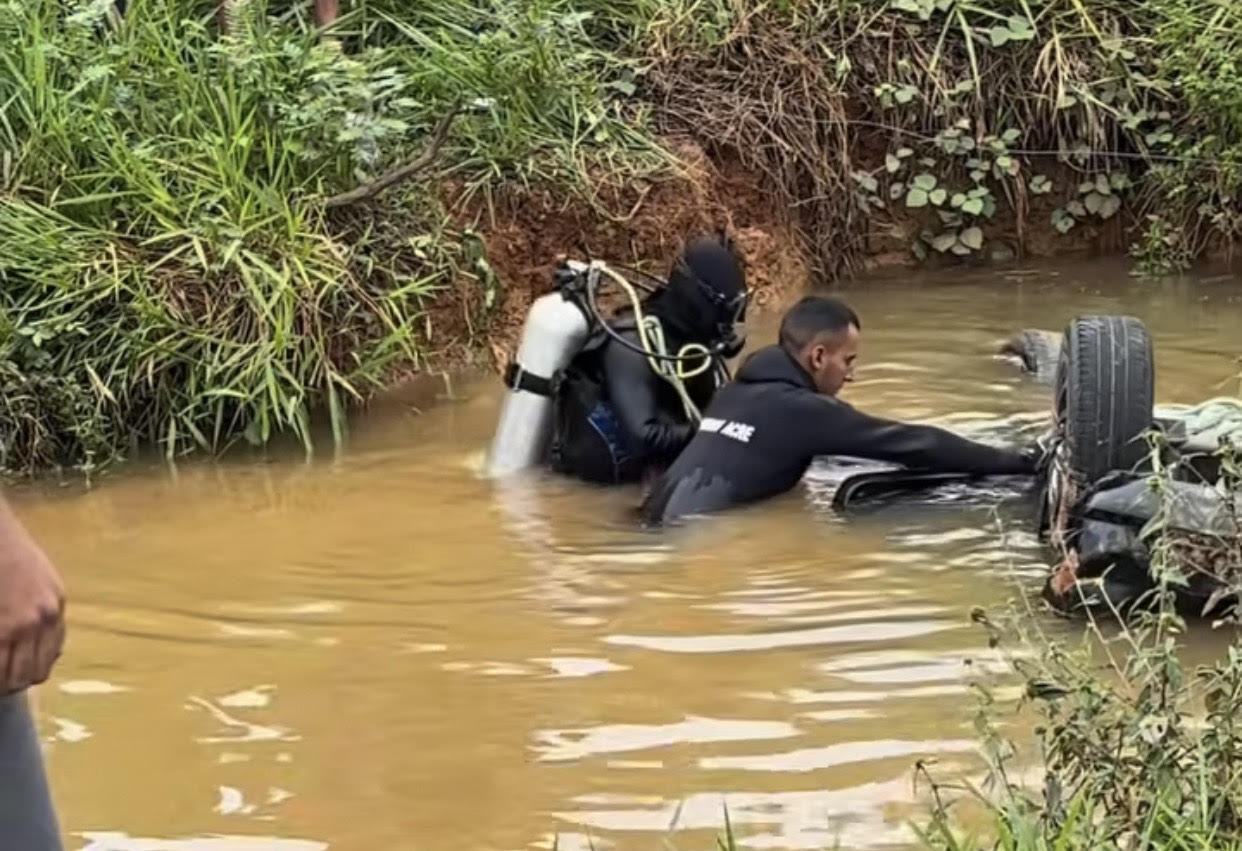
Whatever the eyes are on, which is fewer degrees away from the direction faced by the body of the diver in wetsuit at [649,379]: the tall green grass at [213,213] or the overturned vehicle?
the overturned vehicle

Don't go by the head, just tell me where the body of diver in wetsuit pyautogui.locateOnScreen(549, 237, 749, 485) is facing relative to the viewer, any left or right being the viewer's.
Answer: facing to the right of the viewer

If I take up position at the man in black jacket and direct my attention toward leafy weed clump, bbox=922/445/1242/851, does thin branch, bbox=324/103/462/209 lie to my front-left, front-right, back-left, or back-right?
back-right

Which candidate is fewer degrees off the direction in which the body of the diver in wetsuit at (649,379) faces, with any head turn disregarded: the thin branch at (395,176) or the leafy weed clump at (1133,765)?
the leafy weed clump

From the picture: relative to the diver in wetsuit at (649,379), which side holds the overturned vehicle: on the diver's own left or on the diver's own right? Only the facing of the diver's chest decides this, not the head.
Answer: on the diver's own right

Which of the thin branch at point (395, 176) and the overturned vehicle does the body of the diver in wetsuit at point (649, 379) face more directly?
the overturned vehicle

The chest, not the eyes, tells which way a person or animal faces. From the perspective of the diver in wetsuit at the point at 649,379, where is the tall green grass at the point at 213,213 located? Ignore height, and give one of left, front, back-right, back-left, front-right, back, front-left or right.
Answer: back-left

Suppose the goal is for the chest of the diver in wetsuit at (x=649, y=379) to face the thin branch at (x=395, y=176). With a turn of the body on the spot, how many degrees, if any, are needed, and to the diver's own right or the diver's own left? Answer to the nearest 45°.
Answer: approximately 135° to the diver's own left

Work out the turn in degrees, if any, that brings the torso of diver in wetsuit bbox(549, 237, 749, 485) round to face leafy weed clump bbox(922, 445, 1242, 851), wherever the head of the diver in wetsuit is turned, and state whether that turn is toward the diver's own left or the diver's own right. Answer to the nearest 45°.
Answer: approximately 90° to the diver's own right

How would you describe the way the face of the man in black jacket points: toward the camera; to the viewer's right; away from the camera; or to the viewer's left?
to the viewer's right

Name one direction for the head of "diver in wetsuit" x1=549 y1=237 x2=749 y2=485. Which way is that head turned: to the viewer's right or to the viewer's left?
to the viewer's right
